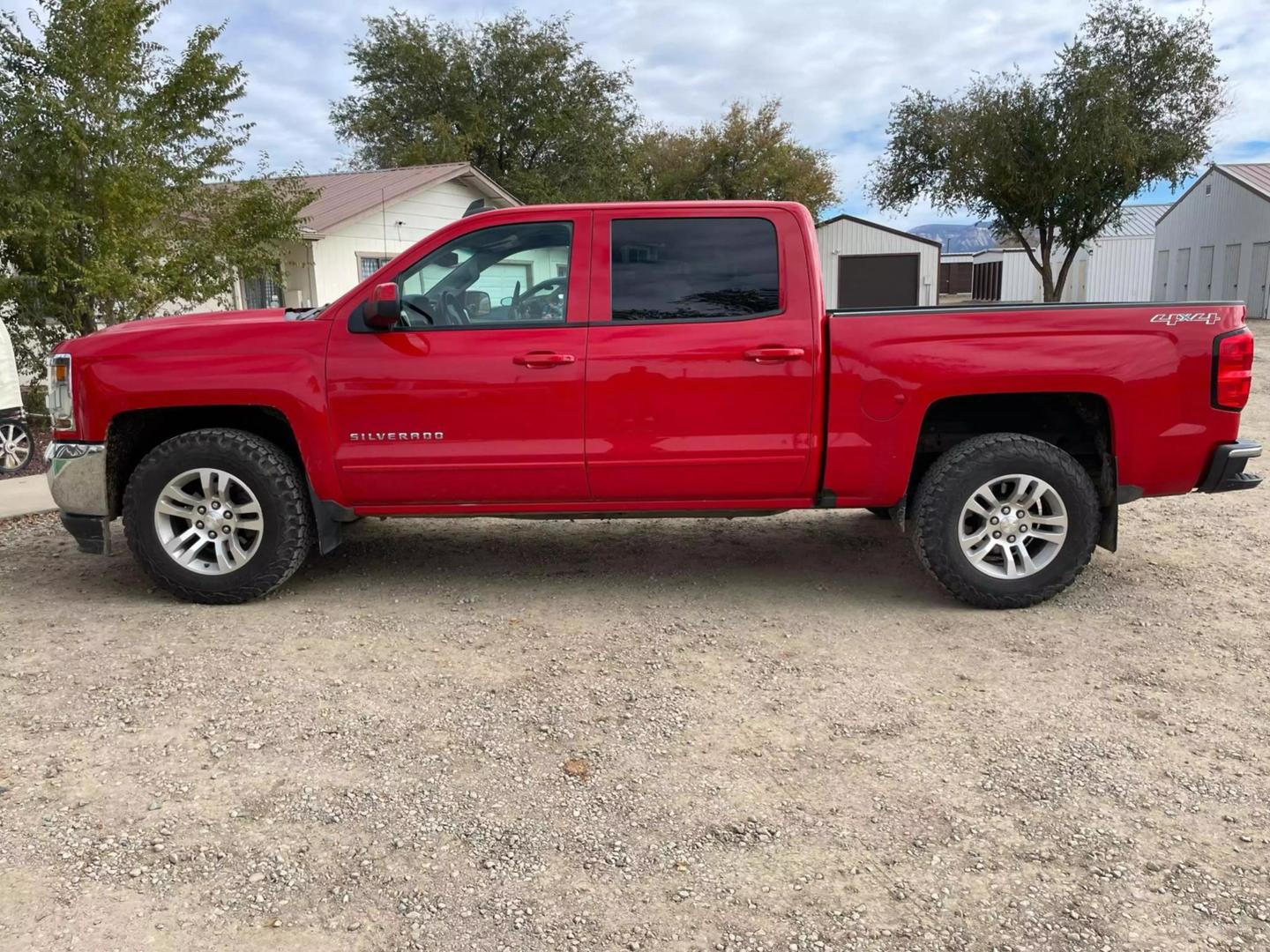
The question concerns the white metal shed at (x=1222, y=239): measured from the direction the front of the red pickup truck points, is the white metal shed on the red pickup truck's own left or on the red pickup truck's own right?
on the red pickup truck's own right

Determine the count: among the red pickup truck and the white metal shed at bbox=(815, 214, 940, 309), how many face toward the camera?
1

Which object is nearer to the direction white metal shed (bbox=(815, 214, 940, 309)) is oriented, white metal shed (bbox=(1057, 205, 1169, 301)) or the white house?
the white house

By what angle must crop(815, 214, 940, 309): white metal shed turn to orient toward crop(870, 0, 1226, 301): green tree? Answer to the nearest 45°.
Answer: approximately 45° to its left

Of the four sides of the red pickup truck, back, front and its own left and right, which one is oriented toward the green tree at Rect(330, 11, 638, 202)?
right

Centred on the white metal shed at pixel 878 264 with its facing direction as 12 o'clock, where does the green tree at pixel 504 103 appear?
The green tree is roughly at 3 o'clock from the white metal shed.

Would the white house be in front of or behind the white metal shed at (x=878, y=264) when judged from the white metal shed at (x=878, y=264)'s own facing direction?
in front

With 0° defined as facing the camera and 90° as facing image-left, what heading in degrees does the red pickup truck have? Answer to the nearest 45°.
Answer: approximately 90°

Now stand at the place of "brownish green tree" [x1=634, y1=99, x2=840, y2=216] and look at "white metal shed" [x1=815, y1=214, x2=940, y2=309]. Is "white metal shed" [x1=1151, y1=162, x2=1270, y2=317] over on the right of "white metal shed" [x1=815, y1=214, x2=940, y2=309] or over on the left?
left

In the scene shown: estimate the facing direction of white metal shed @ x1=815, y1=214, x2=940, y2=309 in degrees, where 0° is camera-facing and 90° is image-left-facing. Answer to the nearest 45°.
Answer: approximately 0°

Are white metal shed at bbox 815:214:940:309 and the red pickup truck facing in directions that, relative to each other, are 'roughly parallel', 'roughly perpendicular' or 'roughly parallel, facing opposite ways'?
roughly perpendicular
